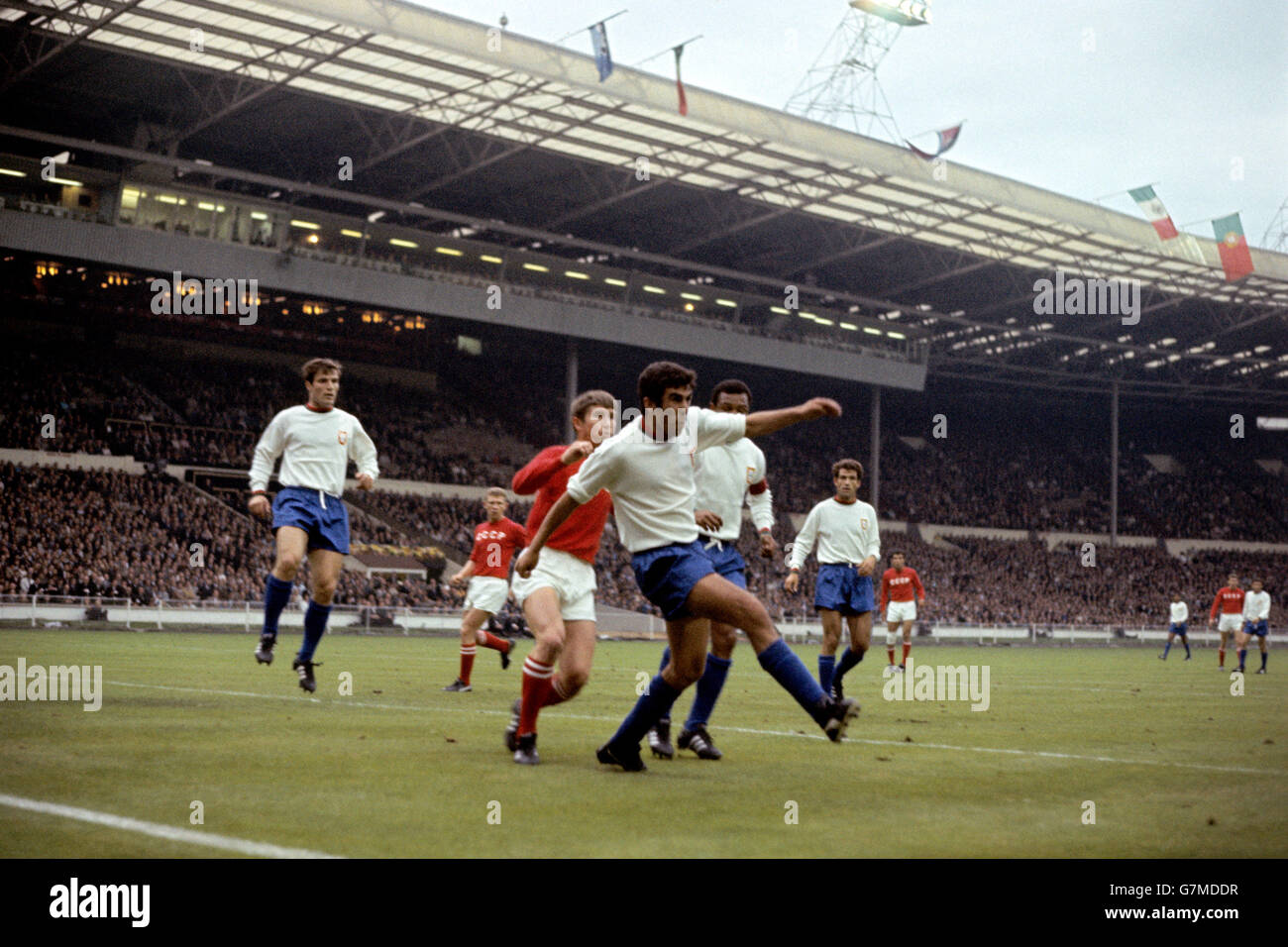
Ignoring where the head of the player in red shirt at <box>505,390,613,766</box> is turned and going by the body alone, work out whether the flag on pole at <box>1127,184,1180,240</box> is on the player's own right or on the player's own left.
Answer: on the player's own left

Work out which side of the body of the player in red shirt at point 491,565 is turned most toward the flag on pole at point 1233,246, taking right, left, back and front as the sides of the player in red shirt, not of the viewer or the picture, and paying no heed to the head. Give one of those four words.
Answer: back

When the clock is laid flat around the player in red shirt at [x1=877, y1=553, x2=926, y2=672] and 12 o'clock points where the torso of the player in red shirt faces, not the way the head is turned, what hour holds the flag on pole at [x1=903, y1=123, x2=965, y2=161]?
The flag on pole is roughly at 6 o'clock from the player in red shirt.

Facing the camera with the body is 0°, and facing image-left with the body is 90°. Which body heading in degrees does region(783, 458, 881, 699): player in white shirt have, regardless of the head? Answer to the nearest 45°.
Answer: approximately 0°

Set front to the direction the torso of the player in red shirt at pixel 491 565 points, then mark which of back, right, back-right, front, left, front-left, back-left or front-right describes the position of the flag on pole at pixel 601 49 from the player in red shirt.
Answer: back-right

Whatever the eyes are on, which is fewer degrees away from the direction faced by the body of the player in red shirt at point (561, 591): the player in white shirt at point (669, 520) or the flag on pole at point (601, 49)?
the player in white shirt
